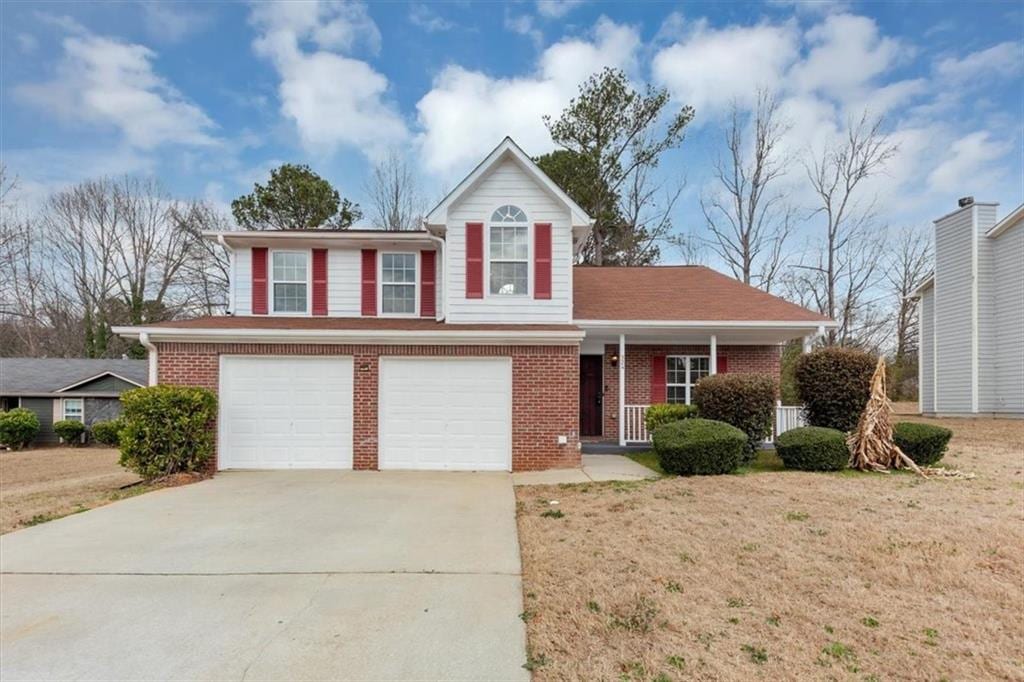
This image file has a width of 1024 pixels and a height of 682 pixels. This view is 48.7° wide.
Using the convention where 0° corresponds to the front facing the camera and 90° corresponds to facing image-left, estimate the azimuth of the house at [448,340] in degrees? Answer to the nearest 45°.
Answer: approximately 0°

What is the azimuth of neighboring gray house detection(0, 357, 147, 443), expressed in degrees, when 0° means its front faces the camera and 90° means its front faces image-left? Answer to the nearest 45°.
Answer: approximately 0°

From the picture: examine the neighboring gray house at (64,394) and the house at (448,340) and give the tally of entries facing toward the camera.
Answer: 2

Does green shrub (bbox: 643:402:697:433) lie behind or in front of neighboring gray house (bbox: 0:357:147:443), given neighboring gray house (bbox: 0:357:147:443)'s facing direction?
in front

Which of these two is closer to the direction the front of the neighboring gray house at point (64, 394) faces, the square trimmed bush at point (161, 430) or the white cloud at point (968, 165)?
the square trimmed bush

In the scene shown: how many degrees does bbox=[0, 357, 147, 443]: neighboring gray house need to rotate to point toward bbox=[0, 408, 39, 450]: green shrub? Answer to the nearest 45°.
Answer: approximately 45° to its right
